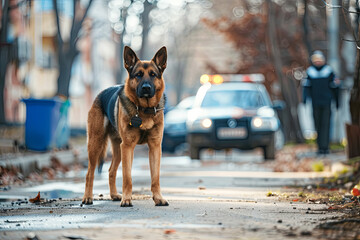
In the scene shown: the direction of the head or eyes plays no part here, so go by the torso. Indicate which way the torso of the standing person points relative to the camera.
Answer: toward the camera

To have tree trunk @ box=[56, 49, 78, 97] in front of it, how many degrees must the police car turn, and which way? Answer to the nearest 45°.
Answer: approximately 135° to its right

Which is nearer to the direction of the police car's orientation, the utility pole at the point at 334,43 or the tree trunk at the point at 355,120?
the tree trunk

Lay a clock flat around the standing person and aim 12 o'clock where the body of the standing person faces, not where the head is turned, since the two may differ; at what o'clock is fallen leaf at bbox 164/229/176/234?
The fallen leaf is roughly at 12 o'clock from the standing person.

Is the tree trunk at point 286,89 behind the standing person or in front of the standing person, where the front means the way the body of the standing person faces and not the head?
behind

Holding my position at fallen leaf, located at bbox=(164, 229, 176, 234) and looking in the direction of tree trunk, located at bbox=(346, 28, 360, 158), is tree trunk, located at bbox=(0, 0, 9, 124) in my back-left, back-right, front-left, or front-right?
front-left

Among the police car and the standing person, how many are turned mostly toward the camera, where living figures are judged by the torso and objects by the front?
2

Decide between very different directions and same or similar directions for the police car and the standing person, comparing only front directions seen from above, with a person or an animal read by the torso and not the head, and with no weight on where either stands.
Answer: same or similar directions

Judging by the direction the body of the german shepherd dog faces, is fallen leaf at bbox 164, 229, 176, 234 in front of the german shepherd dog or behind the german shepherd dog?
in front

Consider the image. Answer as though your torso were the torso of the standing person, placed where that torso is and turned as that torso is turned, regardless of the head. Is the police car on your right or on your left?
on your right

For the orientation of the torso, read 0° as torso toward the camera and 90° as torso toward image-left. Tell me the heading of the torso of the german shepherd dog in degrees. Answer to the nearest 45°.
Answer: approximately 315°

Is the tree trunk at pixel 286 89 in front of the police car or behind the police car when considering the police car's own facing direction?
behind

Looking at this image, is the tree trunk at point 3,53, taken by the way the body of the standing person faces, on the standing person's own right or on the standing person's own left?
on the standing person's own right
